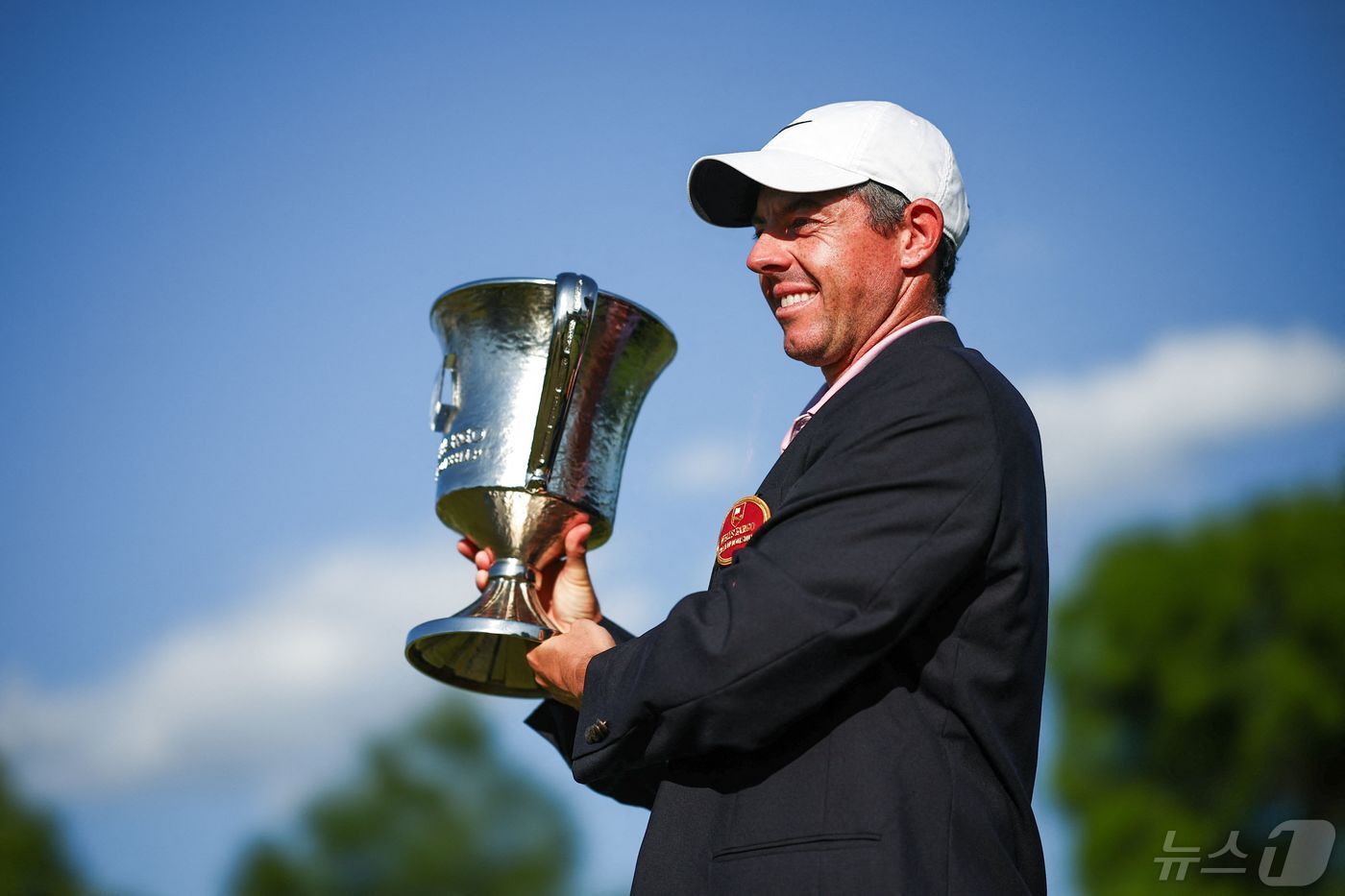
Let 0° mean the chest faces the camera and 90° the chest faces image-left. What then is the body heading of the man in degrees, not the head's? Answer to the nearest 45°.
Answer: approximately 90°

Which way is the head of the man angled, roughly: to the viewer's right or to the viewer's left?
to the viewer's left

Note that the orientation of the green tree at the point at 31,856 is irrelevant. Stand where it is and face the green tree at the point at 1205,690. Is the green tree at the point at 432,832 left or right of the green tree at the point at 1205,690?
left

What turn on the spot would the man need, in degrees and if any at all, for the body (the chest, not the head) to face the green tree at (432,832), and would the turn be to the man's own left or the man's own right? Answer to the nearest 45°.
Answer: approximately 90° to the man's own right

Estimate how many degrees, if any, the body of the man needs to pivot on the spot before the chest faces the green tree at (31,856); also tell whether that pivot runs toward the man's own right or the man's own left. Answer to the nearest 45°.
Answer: approximately 45° to the man's own right

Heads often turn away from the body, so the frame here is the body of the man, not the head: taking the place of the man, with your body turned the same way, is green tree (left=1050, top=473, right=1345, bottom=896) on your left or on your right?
on your right

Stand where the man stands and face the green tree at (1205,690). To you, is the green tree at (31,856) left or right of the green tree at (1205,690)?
left
